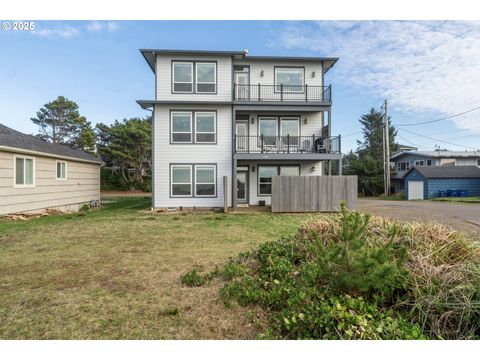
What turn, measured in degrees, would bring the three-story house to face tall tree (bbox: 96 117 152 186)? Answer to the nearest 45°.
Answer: approximately 135° to its right

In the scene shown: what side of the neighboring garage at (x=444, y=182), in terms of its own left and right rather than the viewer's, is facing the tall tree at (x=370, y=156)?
right

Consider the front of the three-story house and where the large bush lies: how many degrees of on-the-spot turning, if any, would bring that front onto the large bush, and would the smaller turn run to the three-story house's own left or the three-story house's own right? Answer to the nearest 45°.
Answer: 0° — it already faces it

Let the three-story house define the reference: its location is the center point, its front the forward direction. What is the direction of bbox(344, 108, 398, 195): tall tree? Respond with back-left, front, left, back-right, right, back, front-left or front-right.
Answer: back-left

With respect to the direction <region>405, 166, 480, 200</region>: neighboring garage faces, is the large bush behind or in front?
in front

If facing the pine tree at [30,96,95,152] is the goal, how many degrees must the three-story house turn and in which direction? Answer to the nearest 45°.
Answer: approximately 135° to its right

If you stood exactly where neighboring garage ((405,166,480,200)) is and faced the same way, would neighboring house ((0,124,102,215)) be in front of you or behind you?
in front

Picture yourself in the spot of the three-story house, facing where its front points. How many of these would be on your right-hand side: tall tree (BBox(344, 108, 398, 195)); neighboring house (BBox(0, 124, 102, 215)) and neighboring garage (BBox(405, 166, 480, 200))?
1

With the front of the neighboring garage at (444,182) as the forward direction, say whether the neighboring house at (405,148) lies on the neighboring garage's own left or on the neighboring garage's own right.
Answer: on the neighboring garage's own right

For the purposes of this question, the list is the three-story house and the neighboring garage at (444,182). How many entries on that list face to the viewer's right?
0

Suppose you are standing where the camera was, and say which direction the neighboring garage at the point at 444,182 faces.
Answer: facing the viewer and to the left of the viewer

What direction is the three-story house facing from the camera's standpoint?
toward the camera

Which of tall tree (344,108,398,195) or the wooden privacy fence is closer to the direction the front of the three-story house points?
the wooden privacy fence
